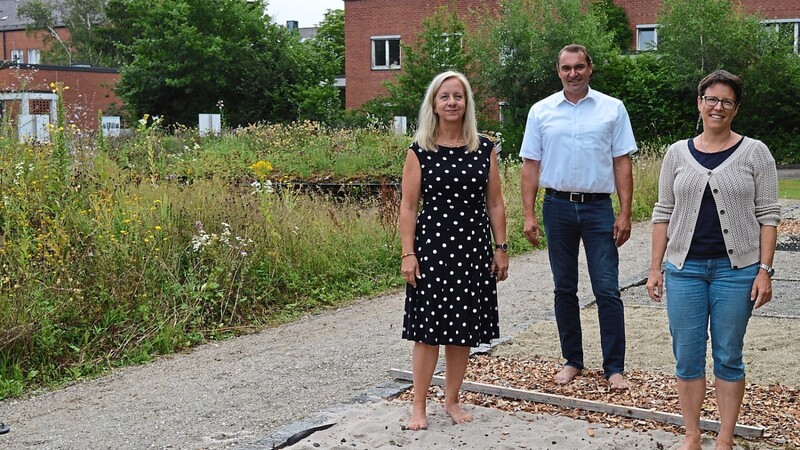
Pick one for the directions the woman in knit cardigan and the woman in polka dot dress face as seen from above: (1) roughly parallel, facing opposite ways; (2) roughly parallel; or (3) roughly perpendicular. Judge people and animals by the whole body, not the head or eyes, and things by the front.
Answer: roughly parallel

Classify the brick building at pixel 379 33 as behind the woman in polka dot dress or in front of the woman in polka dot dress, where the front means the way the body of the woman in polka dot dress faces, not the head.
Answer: behind

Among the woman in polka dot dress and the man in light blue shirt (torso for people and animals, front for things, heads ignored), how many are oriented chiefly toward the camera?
2

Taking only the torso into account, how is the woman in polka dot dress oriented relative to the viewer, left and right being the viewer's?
facing the viewer

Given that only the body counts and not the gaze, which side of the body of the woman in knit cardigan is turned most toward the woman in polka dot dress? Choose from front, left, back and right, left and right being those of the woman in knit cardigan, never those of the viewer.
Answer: right

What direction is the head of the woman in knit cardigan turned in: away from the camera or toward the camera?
toward the camera

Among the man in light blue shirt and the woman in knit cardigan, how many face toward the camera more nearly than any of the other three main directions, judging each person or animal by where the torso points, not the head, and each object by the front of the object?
2

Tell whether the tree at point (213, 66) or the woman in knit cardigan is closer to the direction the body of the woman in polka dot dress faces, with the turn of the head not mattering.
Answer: the woman in knit cardigan

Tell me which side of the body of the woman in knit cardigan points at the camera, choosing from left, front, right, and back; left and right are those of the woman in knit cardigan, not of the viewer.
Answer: front

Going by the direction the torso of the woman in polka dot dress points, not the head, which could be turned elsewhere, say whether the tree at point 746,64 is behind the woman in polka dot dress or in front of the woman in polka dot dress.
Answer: behind

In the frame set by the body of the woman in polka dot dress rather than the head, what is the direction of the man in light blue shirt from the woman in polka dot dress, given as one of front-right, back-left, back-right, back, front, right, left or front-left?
back-left

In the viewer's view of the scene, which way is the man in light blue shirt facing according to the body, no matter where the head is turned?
toward the camera

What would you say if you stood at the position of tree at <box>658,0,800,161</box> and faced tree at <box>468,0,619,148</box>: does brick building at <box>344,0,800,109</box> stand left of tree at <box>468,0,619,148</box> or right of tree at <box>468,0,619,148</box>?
right

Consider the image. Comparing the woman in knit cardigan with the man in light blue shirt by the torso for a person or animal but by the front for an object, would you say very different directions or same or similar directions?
same or similar directions
